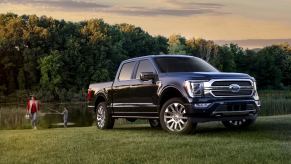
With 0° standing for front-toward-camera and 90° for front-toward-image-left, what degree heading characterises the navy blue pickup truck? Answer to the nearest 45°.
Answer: approximately 315°
